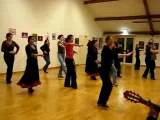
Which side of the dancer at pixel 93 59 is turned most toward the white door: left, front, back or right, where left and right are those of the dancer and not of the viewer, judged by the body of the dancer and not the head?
left

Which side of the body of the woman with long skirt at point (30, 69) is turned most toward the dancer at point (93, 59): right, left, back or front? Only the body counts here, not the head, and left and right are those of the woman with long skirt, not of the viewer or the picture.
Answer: left

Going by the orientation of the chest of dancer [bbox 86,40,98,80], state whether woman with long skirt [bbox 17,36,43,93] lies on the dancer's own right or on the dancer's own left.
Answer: on the dancer's own right
